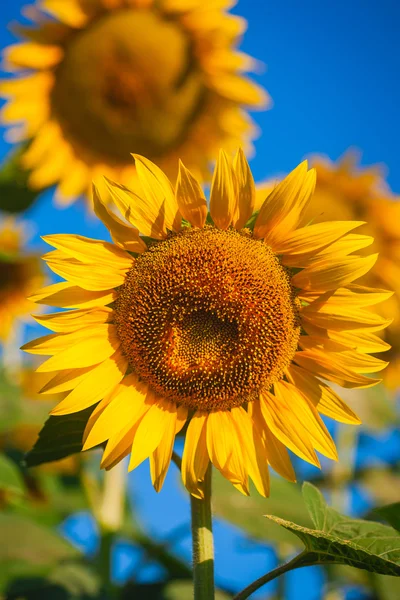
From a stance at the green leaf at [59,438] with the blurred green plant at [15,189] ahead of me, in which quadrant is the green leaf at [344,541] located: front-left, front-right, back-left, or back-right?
back-right

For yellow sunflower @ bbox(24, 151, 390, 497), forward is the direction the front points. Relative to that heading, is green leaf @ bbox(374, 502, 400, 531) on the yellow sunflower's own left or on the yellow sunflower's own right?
on the yellow sunflower's own left

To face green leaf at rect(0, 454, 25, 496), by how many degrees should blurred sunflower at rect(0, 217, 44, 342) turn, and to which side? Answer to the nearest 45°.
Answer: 0° — it already faces it

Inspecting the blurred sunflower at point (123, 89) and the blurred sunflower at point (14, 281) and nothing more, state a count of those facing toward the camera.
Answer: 2

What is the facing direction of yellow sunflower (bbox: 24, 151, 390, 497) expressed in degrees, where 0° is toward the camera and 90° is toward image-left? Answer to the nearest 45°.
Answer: approximately 0°

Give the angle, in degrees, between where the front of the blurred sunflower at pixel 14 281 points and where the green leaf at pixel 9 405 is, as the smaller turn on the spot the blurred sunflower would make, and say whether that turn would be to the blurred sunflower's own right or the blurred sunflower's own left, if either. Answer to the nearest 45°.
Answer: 0° — it already faces it
